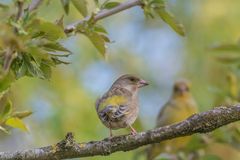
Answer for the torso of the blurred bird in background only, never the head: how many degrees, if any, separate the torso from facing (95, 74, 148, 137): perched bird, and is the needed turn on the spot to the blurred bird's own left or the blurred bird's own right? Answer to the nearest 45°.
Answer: approximately 45° to the blurred bird's own right

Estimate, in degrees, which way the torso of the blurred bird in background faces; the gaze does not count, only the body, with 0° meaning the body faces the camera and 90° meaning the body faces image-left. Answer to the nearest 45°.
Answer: approximately 315°

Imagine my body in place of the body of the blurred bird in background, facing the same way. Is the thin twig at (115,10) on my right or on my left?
on my right
